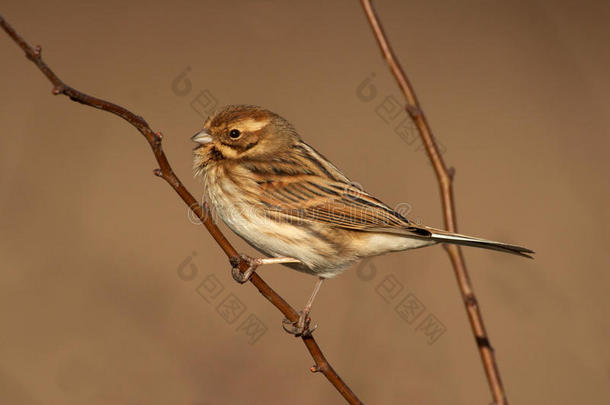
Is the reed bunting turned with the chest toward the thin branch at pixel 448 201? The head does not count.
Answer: no

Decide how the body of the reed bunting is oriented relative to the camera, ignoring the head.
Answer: to the viewer's left
